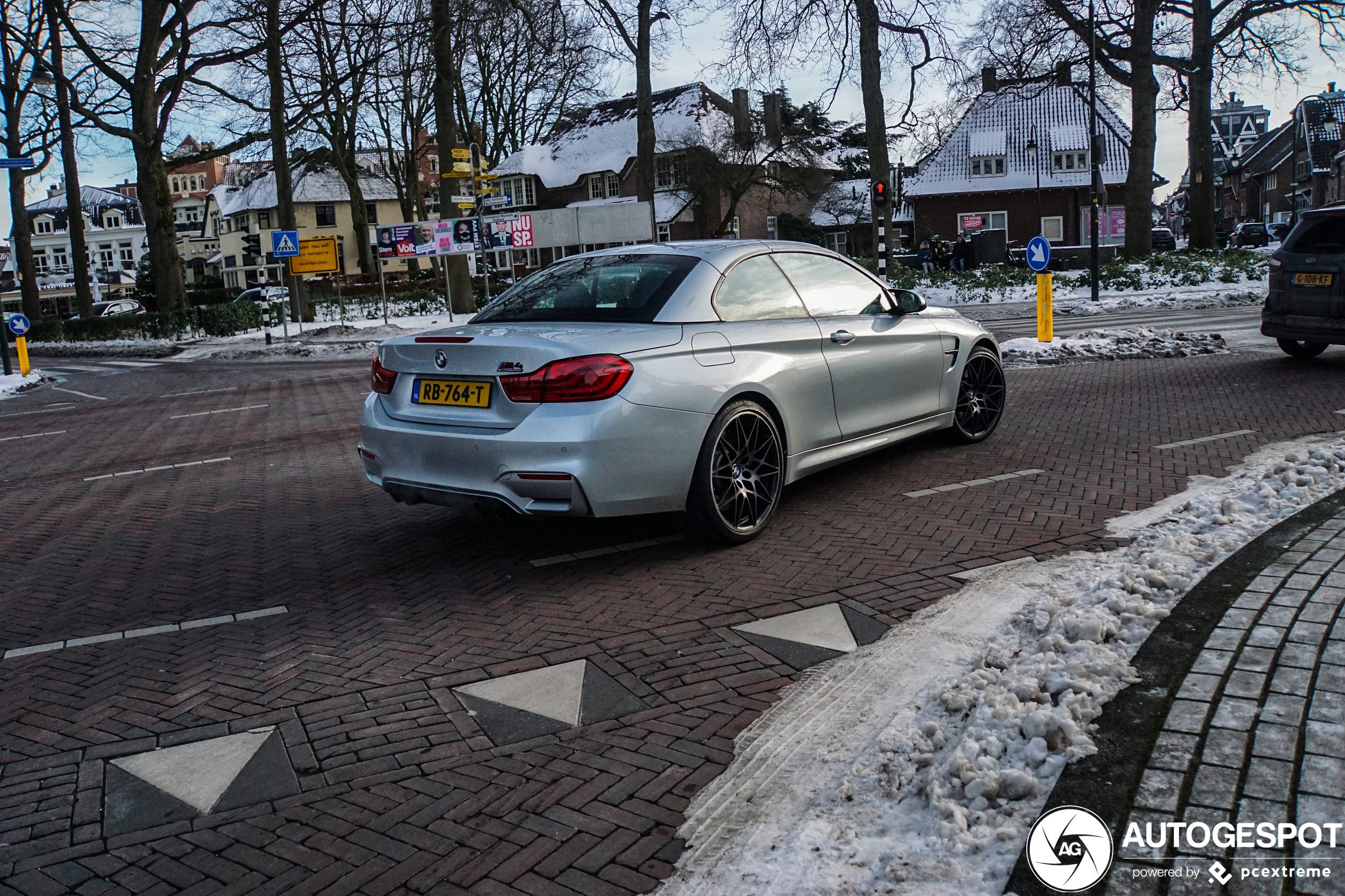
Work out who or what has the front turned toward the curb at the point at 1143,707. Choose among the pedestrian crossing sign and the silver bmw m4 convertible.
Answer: the pedestrian crossing sign

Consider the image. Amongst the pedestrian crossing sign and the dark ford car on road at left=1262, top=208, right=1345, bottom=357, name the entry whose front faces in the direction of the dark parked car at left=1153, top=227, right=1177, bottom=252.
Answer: the dark ford car on road at left=1262, top=208, right=1345, bottom=357

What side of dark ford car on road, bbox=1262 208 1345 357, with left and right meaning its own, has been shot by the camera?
back

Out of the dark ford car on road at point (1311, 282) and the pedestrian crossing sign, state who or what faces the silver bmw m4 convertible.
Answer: the pedestrian crossing sign

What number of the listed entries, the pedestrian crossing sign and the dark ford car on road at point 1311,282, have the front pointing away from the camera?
1

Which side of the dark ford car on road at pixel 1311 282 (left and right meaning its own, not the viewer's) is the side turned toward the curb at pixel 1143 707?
back

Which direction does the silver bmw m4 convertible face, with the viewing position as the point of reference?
facing away from the viewer and to the right of the viewer

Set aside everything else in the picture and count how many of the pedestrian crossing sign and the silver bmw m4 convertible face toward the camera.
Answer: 1

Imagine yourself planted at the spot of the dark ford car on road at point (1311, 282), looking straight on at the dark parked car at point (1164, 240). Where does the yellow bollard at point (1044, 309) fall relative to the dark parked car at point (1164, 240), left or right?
left

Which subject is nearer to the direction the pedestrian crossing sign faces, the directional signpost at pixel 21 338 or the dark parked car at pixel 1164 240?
the directional signpost
